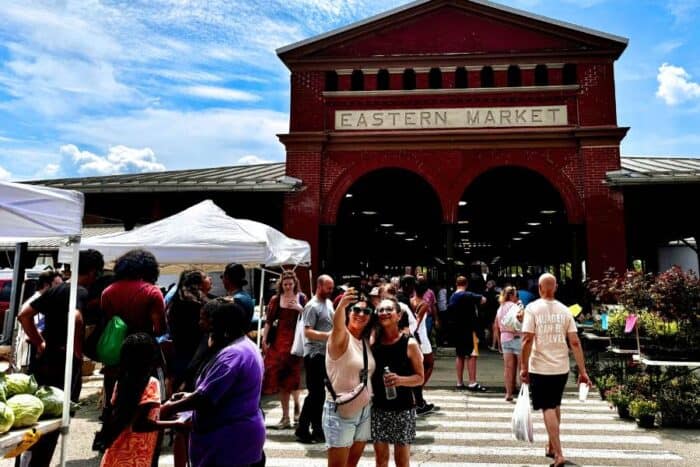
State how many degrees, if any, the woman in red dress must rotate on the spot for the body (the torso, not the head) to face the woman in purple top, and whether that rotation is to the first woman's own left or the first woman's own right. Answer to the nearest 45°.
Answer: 0° — they already face them

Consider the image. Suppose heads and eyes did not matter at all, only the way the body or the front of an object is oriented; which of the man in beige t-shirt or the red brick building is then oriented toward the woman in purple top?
the red brick building

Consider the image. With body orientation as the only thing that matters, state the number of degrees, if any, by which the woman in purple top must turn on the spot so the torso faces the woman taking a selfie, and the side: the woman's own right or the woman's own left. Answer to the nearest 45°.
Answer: approximately 135° to the woman's own right

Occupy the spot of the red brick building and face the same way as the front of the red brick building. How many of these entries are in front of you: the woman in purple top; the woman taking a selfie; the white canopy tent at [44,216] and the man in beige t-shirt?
4

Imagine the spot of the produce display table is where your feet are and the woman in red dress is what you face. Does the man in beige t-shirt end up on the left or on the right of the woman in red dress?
right

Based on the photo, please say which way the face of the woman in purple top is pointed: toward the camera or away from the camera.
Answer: away from the camera

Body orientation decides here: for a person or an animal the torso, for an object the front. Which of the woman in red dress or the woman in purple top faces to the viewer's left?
the woman in purple top

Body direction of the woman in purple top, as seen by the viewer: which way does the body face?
to the viewer's left

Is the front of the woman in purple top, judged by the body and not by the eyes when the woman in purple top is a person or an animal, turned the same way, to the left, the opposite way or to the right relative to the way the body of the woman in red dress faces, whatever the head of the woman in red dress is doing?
to the right

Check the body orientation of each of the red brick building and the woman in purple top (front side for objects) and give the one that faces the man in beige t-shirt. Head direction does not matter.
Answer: the red brick building

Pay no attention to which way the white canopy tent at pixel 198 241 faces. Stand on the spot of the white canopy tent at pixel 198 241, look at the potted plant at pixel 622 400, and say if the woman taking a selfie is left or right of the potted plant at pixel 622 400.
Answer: right

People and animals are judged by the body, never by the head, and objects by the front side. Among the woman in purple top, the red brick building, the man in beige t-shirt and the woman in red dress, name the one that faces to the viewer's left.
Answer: the woman in purple top
